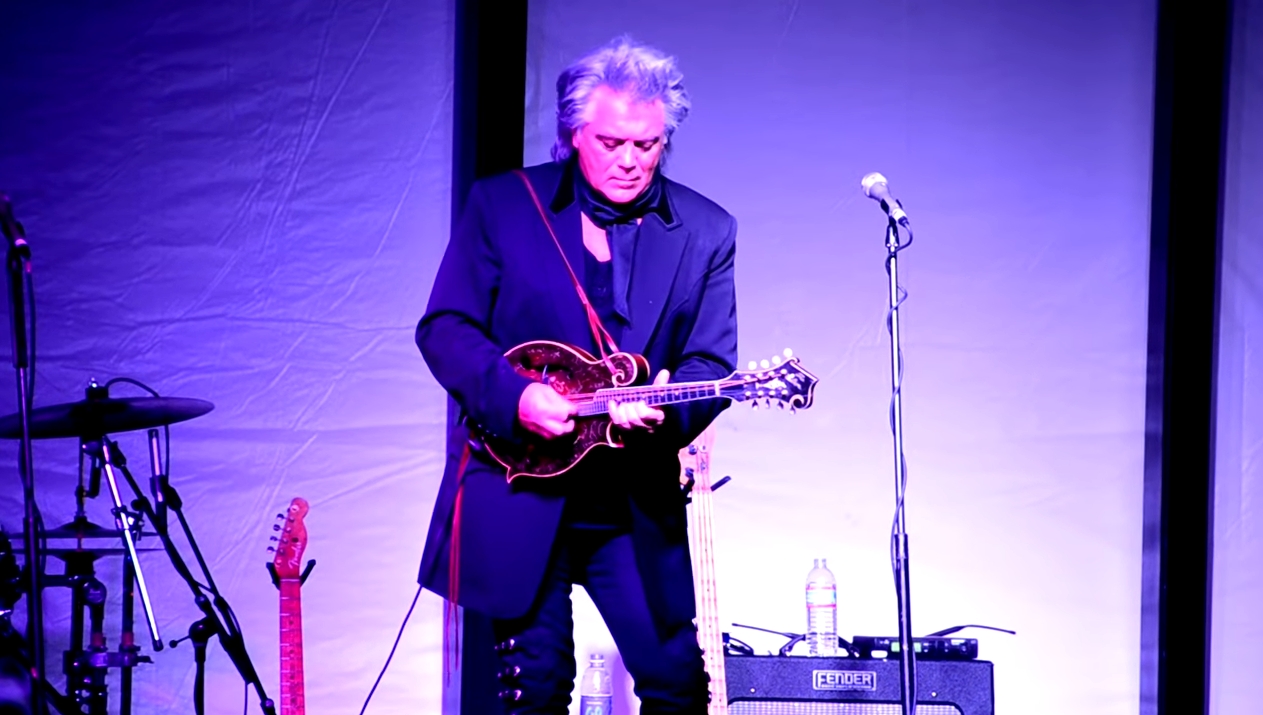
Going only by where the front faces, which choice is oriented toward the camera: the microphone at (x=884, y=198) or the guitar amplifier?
the guitar amplifier

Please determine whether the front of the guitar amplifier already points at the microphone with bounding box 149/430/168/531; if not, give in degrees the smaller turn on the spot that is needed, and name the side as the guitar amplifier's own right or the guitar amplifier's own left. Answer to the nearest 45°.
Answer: approximately 90° to the guitar amplifier's own right

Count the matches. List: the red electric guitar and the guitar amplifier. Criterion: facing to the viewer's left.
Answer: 0

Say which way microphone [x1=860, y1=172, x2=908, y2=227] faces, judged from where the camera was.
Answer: facing to the left of the viewer

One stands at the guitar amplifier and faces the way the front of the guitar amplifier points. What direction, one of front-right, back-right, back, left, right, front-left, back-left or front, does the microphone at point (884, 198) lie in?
front

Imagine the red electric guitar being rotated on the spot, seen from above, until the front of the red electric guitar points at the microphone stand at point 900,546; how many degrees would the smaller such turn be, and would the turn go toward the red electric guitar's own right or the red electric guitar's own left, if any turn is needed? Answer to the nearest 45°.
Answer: approximately 45° to the red electric guitar's own left

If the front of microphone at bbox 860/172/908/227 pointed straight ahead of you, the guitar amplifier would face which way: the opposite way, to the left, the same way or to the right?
to the left

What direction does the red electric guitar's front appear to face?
toward the camera

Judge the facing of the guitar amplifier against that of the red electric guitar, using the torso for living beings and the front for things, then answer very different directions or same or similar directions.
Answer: same or similar directions

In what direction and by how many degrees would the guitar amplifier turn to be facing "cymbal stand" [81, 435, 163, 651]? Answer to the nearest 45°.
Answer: approximately 90° to its right
